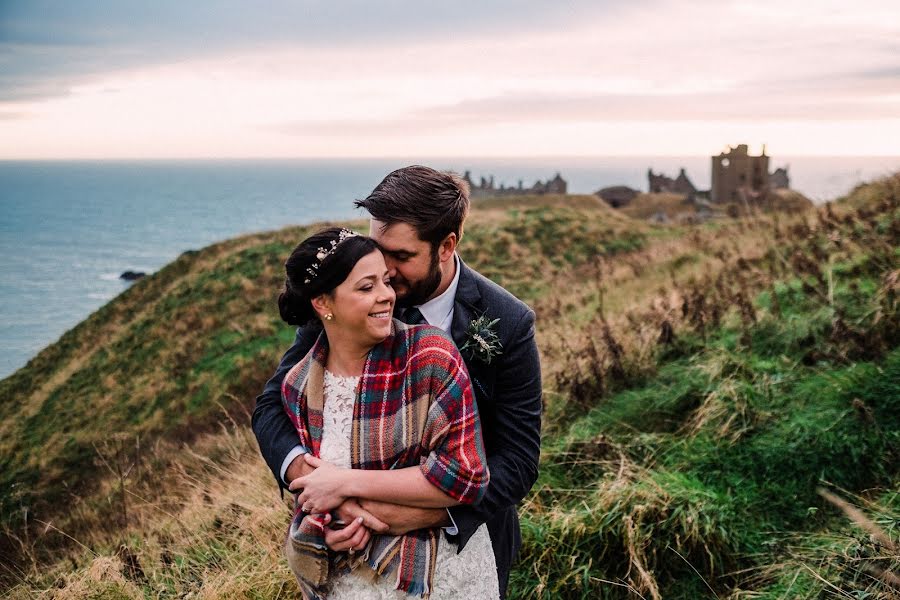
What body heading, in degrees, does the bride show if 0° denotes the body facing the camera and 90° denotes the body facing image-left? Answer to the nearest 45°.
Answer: approximately 45°

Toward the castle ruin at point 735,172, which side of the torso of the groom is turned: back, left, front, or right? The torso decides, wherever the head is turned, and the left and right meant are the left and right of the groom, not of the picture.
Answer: back

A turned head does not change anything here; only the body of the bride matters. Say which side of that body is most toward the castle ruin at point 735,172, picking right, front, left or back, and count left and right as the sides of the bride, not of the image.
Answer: back
